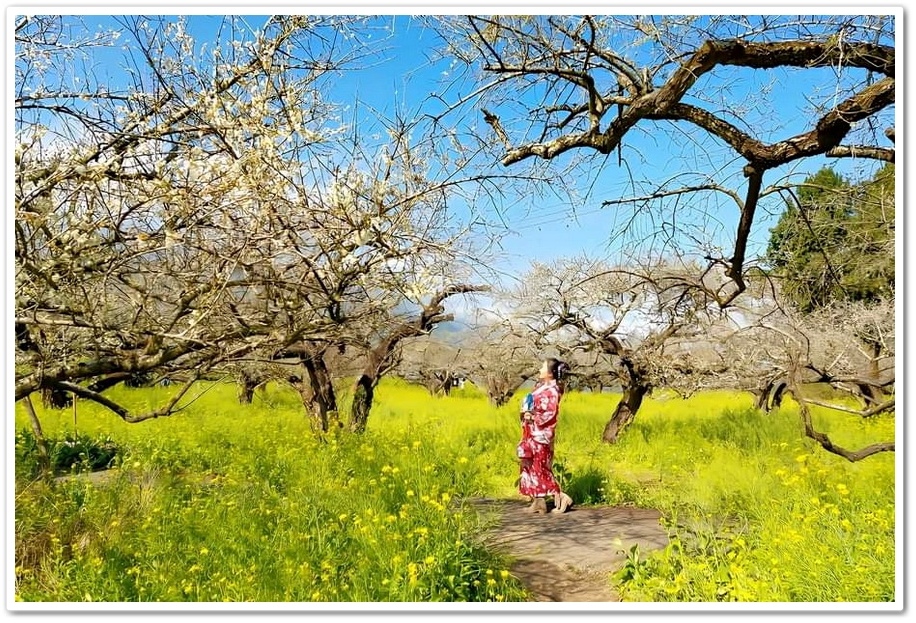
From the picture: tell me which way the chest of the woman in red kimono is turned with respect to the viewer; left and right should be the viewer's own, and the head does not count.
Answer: facing to the left of the viewer

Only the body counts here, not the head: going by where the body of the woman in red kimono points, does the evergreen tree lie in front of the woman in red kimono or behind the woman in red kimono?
behind
